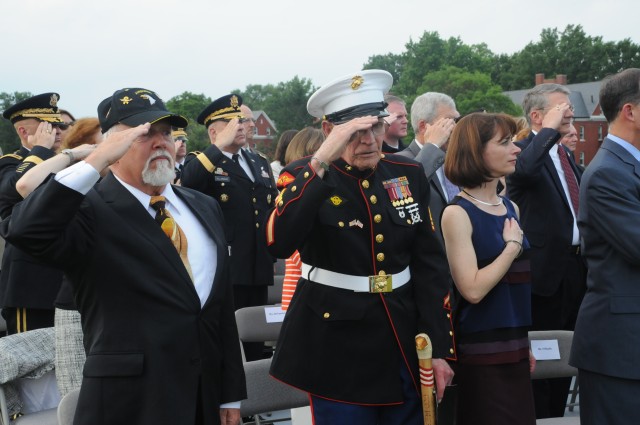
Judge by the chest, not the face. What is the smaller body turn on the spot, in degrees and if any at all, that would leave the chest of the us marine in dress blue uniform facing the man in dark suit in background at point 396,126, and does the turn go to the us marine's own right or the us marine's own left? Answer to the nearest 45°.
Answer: approximately 135° to the us marine's own left

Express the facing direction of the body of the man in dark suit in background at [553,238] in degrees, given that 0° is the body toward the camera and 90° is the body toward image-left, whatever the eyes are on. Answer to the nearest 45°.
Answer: approximately 315°

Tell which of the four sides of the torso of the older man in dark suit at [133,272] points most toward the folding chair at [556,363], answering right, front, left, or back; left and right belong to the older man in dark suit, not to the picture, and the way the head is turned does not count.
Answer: left
